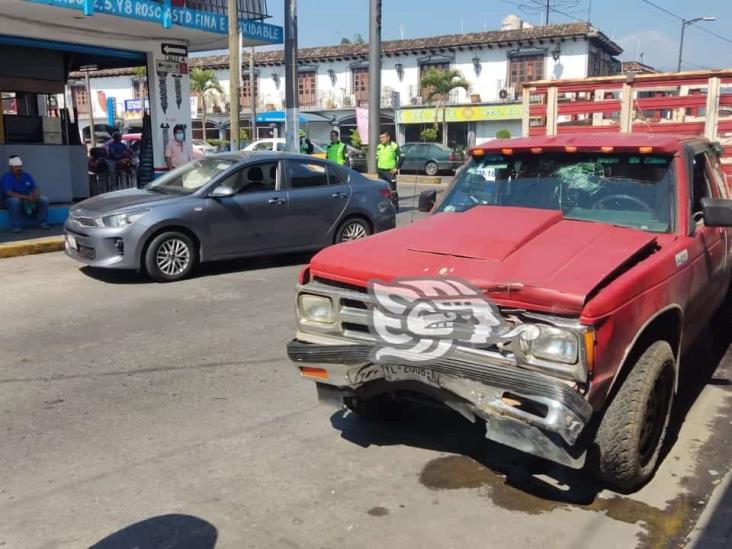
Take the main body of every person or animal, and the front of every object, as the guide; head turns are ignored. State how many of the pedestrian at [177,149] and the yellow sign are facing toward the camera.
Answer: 2

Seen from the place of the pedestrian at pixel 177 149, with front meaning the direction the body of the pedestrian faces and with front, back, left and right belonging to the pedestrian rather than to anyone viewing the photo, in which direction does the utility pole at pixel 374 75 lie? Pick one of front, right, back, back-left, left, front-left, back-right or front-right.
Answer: left

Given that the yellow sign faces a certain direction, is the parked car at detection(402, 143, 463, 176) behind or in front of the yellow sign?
in front

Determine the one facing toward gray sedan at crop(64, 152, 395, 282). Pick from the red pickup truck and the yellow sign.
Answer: the yellow sign

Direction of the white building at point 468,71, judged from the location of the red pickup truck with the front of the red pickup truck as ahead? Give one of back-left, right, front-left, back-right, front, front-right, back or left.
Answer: back-right

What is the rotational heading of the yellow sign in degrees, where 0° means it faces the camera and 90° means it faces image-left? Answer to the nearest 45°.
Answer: approximately 0°

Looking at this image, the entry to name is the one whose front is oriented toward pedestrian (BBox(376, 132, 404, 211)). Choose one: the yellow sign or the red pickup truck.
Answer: the yellow sign

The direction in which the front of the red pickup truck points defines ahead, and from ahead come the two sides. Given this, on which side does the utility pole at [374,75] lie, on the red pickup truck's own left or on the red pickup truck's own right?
on the red pickup truck's own right

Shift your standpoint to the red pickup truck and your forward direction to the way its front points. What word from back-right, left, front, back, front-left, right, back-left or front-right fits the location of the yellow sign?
back-right

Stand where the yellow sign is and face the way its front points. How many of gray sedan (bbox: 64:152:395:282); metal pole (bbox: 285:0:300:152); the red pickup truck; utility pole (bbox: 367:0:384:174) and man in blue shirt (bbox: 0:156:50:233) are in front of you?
5
